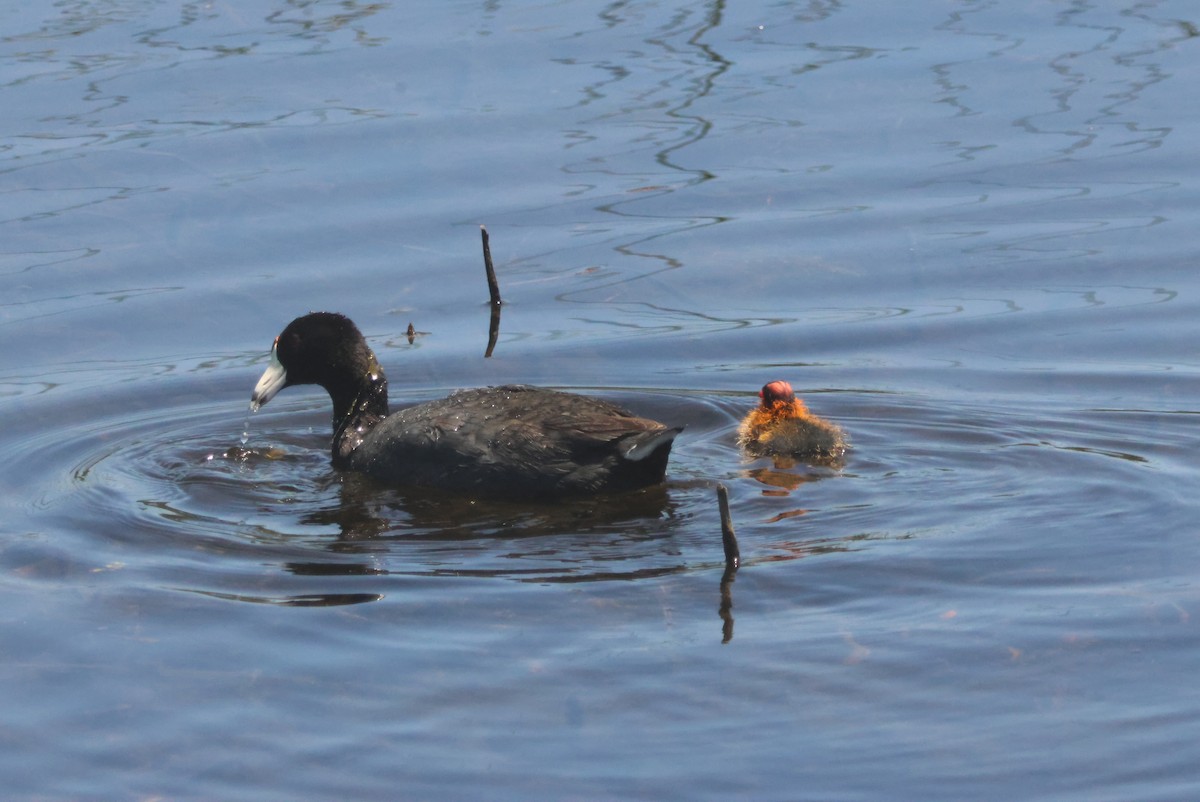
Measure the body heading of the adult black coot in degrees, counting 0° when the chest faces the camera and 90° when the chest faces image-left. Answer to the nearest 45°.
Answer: approximately 90°

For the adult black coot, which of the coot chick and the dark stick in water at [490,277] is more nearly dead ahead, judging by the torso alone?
the dark stick in water

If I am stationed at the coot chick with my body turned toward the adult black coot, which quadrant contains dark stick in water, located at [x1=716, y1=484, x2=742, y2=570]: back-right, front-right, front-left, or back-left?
front-left

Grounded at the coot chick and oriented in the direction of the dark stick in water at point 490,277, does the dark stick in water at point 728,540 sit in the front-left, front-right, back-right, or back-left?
back-left

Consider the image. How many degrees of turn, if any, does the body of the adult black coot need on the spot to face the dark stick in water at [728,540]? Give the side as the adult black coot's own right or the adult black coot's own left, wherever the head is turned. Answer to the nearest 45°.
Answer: approximately 135° to the adult black coot's own left

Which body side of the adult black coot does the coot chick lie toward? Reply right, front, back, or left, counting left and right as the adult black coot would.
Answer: back

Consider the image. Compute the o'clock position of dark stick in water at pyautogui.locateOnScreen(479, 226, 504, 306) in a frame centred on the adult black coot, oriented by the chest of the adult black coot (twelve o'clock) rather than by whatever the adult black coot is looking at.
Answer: The dark stick in water is roughly at 3 o'clock from the adult black coot.

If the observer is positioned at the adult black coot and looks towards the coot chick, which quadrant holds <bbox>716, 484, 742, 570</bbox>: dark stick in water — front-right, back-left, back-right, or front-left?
front-right
